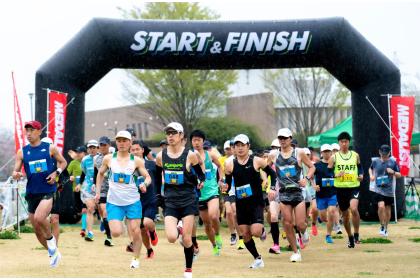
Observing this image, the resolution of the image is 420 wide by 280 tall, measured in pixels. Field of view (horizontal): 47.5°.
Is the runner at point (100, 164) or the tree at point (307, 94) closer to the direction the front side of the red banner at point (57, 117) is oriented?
the runner

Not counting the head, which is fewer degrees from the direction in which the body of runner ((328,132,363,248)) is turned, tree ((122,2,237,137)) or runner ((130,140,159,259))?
the runner

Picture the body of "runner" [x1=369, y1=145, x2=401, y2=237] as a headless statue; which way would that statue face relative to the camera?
toward the camera

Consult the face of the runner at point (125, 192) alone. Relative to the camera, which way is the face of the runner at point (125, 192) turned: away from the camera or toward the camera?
toward the camera

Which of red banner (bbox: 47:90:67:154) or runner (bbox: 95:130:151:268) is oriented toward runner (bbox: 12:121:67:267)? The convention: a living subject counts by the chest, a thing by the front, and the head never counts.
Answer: the red banner

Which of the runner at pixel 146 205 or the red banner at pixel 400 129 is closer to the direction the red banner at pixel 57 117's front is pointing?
the runner

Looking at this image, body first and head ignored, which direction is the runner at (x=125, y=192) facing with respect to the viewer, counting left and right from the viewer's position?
facing the viewer

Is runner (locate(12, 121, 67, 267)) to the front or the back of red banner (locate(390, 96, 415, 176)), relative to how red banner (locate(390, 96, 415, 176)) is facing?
to the front

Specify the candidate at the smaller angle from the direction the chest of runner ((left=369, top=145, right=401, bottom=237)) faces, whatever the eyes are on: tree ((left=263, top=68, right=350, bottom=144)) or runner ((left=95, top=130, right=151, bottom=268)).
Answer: the runner

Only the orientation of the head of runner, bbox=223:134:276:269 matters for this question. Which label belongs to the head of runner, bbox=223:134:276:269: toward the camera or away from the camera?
toward the camera

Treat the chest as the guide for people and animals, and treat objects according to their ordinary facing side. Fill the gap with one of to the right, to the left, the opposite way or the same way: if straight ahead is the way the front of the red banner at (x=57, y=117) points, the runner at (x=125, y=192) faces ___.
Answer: the same way

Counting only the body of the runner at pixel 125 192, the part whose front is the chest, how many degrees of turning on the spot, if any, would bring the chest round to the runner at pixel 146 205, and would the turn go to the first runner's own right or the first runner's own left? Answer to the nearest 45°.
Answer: approximately 180°

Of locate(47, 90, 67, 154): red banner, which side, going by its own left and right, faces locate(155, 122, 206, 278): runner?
front

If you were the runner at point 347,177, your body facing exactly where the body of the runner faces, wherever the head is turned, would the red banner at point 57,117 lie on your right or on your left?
on your right

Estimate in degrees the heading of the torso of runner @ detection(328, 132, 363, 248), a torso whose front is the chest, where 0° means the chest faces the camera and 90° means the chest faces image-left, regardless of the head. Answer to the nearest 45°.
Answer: approximately 0°
